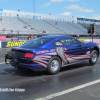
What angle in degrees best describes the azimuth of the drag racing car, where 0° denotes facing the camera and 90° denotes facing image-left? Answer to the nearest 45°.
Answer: approximately 225°
